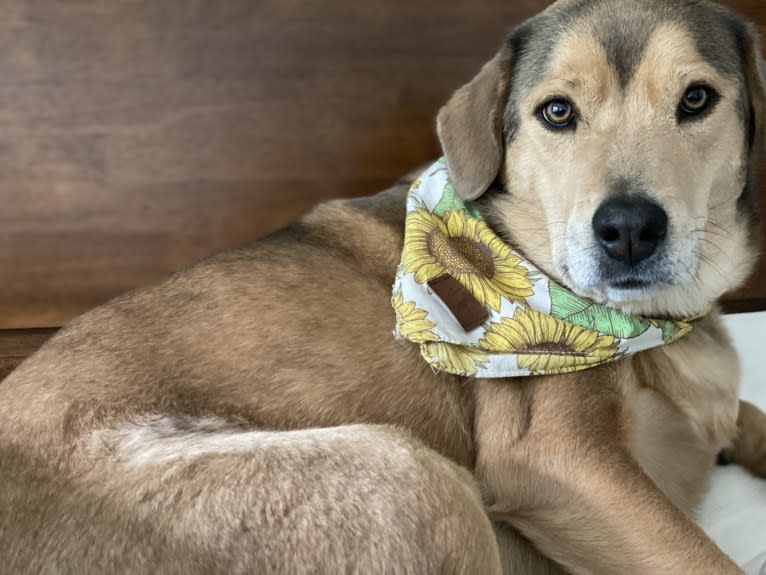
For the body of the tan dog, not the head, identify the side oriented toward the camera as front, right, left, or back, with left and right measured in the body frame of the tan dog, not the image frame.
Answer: right
